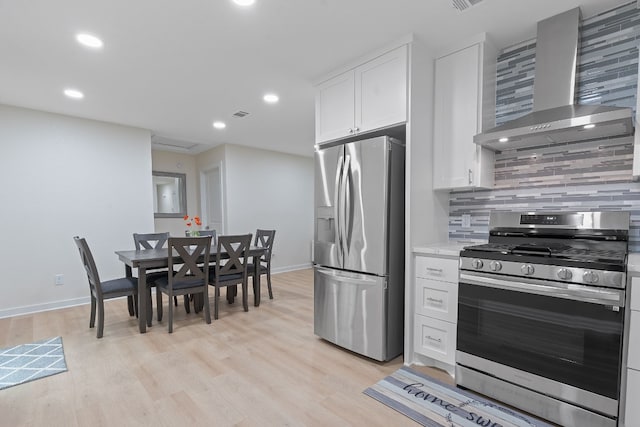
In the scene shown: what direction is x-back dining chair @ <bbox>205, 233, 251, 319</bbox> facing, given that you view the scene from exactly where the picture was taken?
facing away from the viewer and to the left of the viewer

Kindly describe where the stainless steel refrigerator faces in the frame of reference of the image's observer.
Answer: facing the viewer and to the left of the viewer

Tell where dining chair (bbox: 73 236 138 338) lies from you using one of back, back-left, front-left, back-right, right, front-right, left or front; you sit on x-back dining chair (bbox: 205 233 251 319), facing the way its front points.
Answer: front-left

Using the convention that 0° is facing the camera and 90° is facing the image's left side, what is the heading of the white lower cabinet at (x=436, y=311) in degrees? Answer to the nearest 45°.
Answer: approximately 45°

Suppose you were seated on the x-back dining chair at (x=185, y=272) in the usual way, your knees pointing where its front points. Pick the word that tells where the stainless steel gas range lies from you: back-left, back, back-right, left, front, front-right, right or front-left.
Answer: back

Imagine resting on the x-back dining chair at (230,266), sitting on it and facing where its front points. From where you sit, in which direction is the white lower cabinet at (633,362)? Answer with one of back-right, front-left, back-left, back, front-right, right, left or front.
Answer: back

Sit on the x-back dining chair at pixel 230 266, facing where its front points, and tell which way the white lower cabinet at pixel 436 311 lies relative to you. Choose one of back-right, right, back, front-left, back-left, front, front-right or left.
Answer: back

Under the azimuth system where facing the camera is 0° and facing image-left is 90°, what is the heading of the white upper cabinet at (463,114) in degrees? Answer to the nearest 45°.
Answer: approximately 45°

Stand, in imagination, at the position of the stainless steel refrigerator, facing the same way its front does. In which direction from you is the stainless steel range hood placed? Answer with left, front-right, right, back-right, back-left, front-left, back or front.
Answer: back-left

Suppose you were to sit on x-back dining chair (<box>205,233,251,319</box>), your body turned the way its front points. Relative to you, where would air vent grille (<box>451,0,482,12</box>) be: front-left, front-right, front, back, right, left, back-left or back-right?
back

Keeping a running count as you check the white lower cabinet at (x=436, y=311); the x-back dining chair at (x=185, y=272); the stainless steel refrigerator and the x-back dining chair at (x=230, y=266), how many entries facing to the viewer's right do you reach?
0

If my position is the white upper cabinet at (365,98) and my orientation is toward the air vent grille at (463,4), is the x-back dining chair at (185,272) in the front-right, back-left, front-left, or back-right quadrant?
back-right

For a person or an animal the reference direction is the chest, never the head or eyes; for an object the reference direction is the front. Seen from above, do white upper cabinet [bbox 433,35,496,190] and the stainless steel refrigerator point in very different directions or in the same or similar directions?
same or similar directions

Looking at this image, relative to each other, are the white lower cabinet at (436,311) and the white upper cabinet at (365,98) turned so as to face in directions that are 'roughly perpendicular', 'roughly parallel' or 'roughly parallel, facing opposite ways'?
roughly parallel
